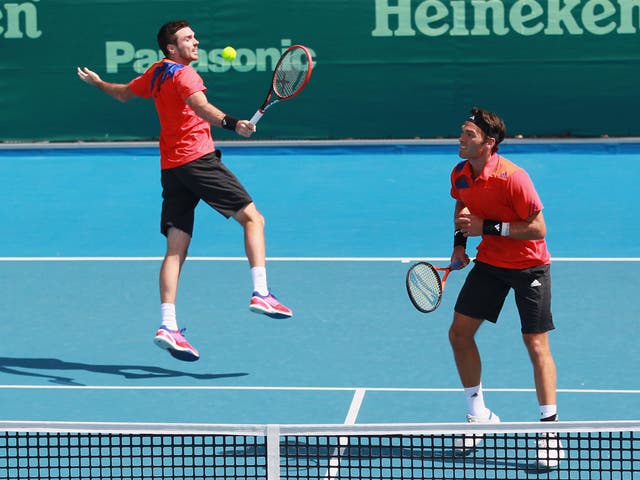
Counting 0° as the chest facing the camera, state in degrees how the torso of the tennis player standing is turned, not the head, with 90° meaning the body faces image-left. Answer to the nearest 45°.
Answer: approximately 45°

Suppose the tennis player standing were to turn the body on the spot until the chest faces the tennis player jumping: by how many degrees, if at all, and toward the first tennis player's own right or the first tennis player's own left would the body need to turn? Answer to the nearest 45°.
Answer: approximately 90° to the first tennis player's own right

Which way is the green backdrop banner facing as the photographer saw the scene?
facing the viewer
